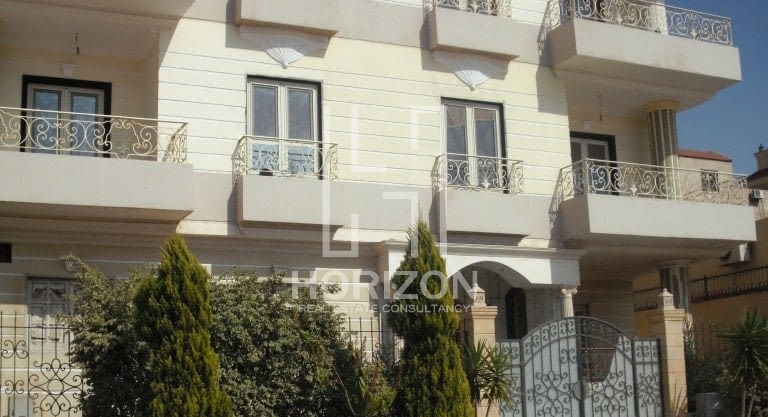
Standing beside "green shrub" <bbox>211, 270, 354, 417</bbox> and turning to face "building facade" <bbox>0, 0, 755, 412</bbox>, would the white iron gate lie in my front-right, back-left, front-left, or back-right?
front-right

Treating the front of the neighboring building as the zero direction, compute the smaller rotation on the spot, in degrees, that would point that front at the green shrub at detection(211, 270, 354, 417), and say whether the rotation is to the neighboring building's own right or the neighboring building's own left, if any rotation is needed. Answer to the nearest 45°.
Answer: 0° — it already faces it

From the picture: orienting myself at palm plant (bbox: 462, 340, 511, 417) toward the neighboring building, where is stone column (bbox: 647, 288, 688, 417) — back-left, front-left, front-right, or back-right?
front-right

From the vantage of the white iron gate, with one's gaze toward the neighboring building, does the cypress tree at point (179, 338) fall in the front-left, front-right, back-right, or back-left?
back-left

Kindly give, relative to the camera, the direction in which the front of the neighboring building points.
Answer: facing the viewer and to the left of the viewer

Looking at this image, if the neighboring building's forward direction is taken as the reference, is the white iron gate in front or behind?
in front

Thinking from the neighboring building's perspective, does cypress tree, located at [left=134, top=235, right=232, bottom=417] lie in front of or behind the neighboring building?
in front

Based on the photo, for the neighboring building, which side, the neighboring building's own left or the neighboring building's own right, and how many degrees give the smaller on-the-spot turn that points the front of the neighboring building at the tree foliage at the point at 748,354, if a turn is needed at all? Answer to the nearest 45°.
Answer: approximately 45° to the neighboring building's own left

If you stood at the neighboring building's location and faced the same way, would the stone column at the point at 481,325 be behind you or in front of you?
in front
